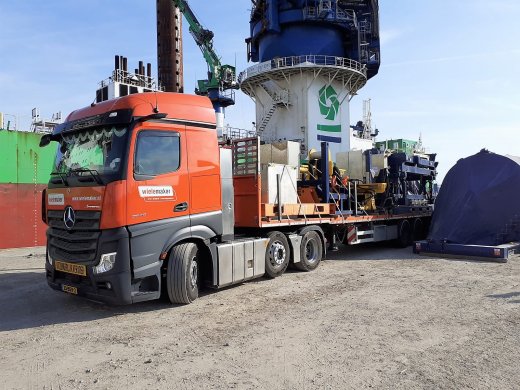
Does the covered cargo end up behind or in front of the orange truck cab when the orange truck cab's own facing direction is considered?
behind

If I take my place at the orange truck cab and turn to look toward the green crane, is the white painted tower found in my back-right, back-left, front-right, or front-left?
front-right

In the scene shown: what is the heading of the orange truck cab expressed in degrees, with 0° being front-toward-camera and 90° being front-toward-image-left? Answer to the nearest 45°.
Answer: approximately 45°

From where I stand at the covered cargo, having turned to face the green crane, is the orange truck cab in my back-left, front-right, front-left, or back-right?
back-left

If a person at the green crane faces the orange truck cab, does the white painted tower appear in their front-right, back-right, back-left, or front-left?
front-left

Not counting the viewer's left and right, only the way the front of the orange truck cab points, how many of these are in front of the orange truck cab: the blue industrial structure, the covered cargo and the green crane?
0

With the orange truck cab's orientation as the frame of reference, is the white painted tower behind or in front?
behind

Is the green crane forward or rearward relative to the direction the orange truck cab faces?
rearward

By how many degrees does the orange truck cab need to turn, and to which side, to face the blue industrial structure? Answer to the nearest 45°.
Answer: approximately 180°
